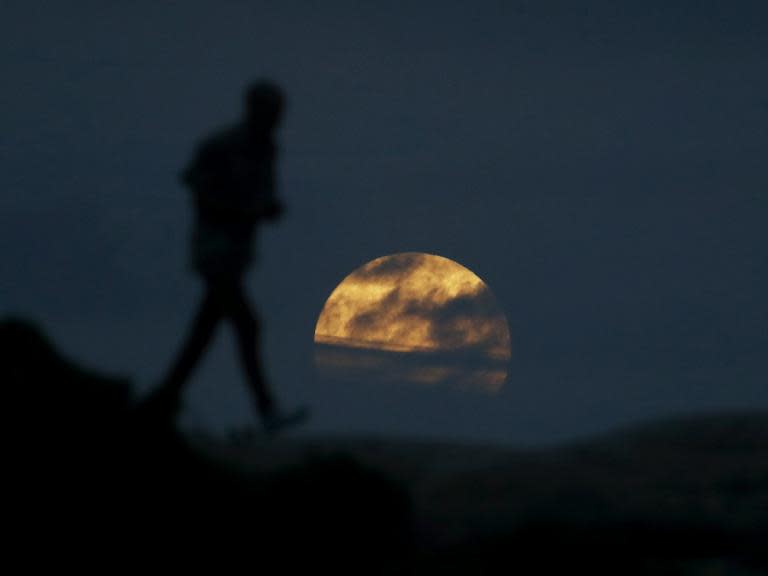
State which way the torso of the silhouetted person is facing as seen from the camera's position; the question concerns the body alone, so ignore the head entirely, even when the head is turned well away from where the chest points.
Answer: to the viewer's right
